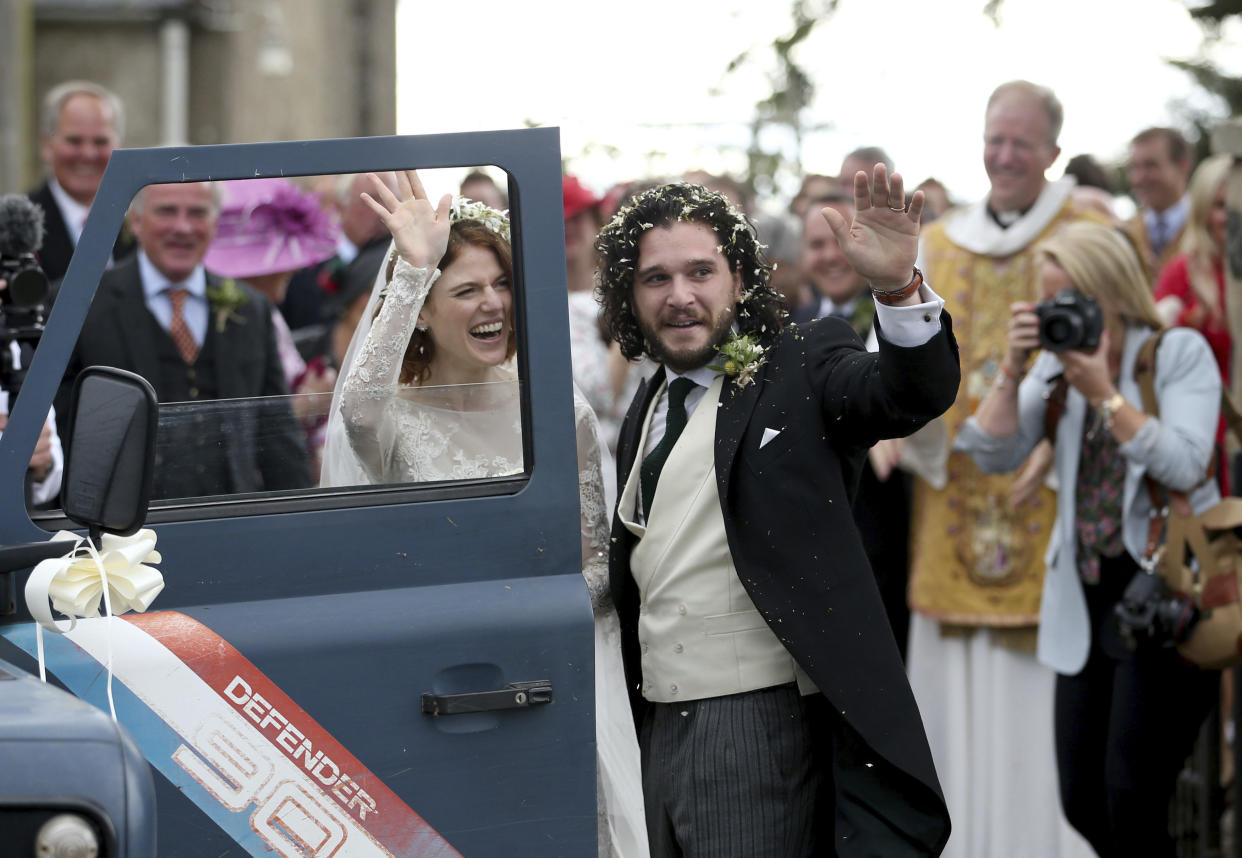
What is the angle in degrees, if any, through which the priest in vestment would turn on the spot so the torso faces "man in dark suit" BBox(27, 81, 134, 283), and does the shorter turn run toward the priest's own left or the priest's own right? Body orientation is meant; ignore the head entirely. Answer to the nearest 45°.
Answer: approximately 90° to the priest's own right

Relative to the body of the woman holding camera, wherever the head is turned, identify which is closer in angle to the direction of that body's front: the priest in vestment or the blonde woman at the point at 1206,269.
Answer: the priest in vestment

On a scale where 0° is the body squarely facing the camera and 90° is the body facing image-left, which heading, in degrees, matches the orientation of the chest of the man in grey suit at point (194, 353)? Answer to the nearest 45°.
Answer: approximately 0°

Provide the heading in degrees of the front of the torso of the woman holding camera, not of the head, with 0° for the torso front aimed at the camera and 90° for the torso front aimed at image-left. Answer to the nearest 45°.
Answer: approximately 45°

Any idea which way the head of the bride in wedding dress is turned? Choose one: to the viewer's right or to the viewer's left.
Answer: to the viewer's right

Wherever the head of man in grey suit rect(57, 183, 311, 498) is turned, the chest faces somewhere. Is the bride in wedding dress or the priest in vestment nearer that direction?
the bride in wedding dress

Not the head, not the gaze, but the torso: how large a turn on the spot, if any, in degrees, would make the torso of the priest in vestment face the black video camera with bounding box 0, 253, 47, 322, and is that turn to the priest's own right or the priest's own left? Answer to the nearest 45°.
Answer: approximately 45° to the priest's own right

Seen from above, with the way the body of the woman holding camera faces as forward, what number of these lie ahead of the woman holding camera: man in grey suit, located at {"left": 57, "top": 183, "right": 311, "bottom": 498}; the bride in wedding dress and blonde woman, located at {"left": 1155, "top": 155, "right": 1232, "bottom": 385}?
2

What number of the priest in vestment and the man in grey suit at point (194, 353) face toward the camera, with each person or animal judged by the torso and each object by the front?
2

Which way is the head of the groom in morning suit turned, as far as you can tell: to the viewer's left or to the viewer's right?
to the viewer's left
